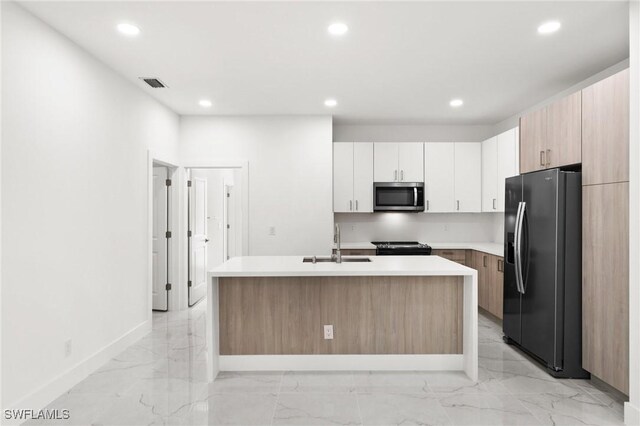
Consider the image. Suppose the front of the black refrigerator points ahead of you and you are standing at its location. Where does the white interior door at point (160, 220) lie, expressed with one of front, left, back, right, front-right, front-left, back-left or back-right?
front-right

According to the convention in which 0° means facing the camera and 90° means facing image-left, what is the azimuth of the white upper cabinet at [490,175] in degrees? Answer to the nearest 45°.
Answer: approximately 45°

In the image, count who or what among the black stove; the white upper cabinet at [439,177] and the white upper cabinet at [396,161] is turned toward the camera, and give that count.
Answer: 3

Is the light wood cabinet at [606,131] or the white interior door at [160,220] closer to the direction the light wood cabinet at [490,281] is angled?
the white interior door

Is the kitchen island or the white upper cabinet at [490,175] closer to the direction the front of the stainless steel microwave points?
the kitchen island

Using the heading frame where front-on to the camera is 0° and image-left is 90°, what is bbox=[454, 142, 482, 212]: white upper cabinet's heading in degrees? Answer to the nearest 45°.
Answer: approximately 0°

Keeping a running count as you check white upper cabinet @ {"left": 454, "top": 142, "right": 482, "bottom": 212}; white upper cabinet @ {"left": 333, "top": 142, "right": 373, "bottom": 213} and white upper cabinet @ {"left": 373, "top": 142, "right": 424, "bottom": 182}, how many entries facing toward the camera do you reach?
3

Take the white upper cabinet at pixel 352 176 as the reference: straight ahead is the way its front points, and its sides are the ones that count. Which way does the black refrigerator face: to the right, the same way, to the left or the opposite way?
to the right

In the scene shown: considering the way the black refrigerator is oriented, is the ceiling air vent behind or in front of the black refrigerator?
in front

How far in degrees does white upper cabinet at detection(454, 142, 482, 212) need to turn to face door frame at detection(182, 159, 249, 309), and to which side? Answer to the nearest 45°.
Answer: approximately 45° to its right

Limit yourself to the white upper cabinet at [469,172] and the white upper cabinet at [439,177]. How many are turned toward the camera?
2
